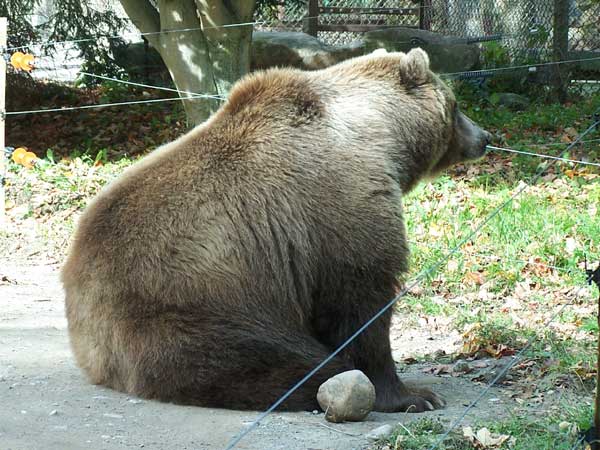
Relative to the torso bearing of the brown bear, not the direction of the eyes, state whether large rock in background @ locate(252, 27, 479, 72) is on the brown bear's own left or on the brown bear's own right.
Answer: on the brown bear's own left

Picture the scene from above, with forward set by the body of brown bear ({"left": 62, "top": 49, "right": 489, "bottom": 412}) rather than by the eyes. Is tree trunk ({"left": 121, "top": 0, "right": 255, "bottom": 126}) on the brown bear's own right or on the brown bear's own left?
on the brown bear's own left

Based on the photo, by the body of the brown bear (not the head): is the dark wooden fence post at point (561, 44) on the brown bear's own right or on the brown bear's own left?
on the brown bear's own left

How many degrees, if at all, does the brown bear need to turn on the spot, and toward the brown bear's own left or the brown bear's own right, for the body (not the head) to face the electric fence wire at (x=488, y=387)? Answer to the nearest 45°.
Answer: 0° — it already faces it

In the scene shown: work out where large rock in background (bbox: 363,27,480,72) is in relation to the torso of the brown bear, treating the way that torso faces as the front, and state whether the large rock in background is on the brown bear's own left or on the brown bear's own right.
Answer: on the brown bear's own left

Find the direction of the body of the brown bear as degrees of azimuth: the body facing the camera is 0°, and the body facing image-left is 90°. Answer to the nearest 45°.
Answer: approximately 270°

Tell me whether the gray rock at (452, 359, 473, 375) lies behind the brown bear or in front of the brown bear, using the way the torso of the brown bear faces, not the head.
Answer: in front

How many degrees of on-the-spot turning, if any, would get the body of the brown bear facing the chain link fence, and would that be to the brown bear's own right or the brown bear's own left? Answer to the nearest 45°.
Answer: approximately 90° to the brown bear's own left
